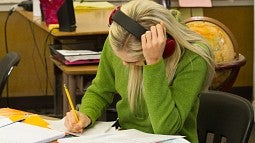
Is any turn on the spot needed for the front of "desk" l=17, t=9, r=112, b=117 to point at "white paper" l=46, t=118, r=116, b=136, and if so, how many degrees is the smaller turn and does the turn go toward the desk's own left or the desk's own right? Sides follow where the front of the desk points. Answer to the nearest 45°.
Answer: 0° — it already faces it

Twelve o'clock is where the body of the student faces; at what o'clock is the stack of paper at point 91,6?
The stack of paper is roughly at 4 o'clock from the student.

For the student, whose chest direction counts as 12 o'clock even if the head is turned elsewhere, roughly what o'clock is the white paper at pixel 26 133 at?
The white paper is roughly at 1 o'clock from the student.

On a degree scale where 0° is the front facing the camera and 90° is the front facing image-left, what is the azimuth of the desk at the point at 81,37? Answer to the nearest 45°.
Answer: approximately 0°

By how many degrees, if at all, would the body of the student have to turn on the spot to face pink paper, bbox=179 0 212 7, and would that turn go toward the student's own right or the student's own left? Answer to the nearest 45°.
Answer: approximately 135° to the student's own right
